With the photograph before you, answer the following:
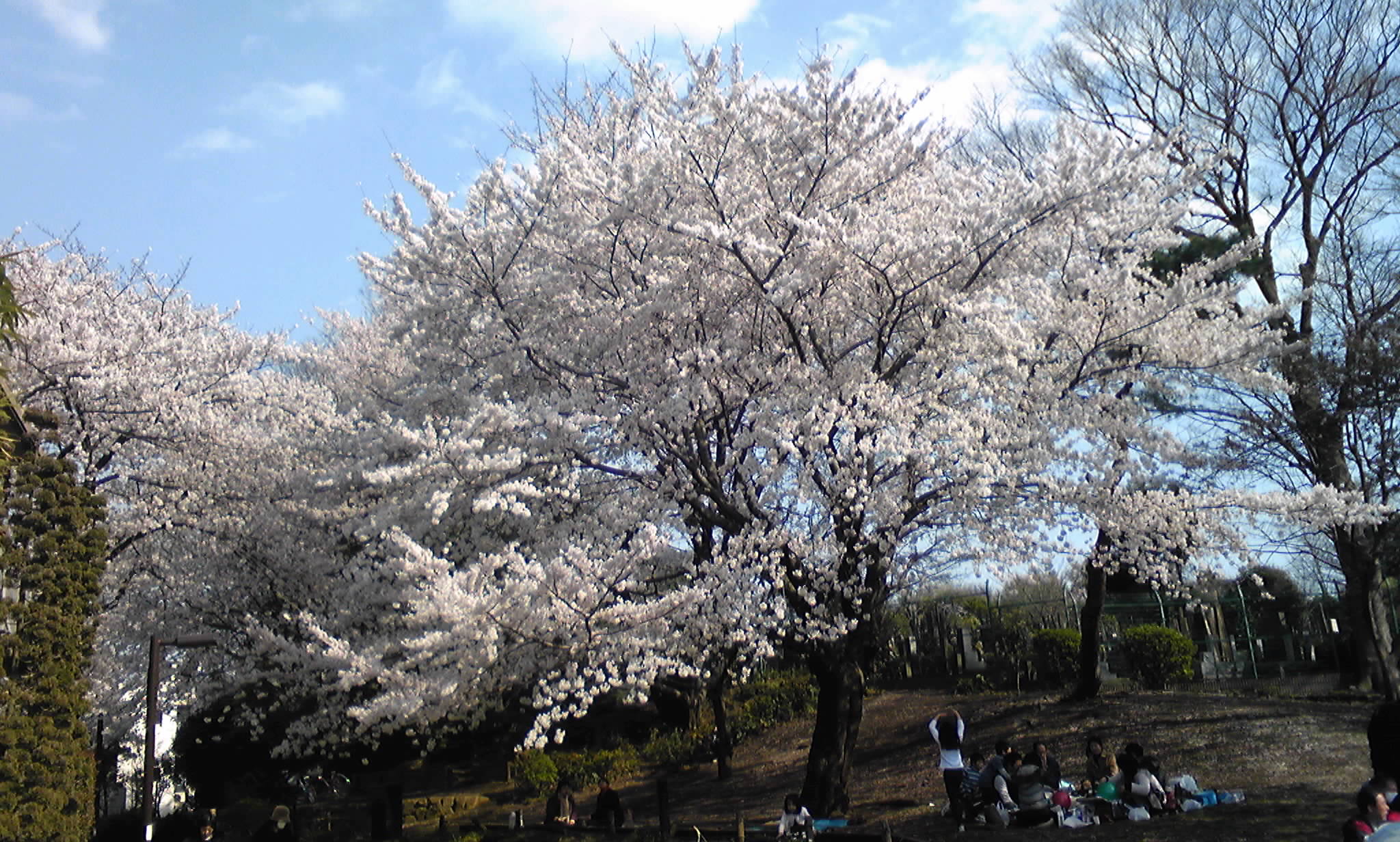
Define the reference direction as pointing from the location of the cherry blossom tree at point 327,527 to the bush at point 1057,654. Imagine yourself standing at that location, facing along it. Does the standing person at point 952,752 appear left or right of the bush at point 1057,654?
right

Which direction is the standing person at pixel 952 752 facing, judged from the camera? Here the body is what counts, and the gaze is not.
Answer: away from the camera

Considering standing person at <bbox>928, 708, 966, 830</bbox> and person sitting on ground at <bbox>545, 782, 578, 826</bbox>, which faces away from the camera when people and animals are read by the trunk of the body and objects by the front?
the standing person

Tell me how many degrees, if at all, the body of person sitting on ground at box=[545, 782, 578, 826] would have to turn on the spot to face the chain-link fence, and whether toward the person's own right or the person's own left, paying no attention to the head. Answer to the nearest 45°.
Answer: approximately 135° to the person's own left

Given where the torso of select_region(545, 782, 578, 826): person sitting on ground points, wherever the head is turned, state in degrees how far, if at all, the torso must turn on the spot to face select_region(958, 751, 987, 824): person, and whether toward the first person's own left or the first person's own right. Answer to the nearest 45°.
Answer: approximately 45° to the first person's own left

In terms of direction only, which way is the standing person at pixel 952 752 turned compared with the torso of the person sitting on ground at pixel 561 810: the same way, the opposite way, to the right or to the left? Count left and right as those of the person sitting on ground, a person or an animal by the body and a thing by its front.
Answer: the opposite way
